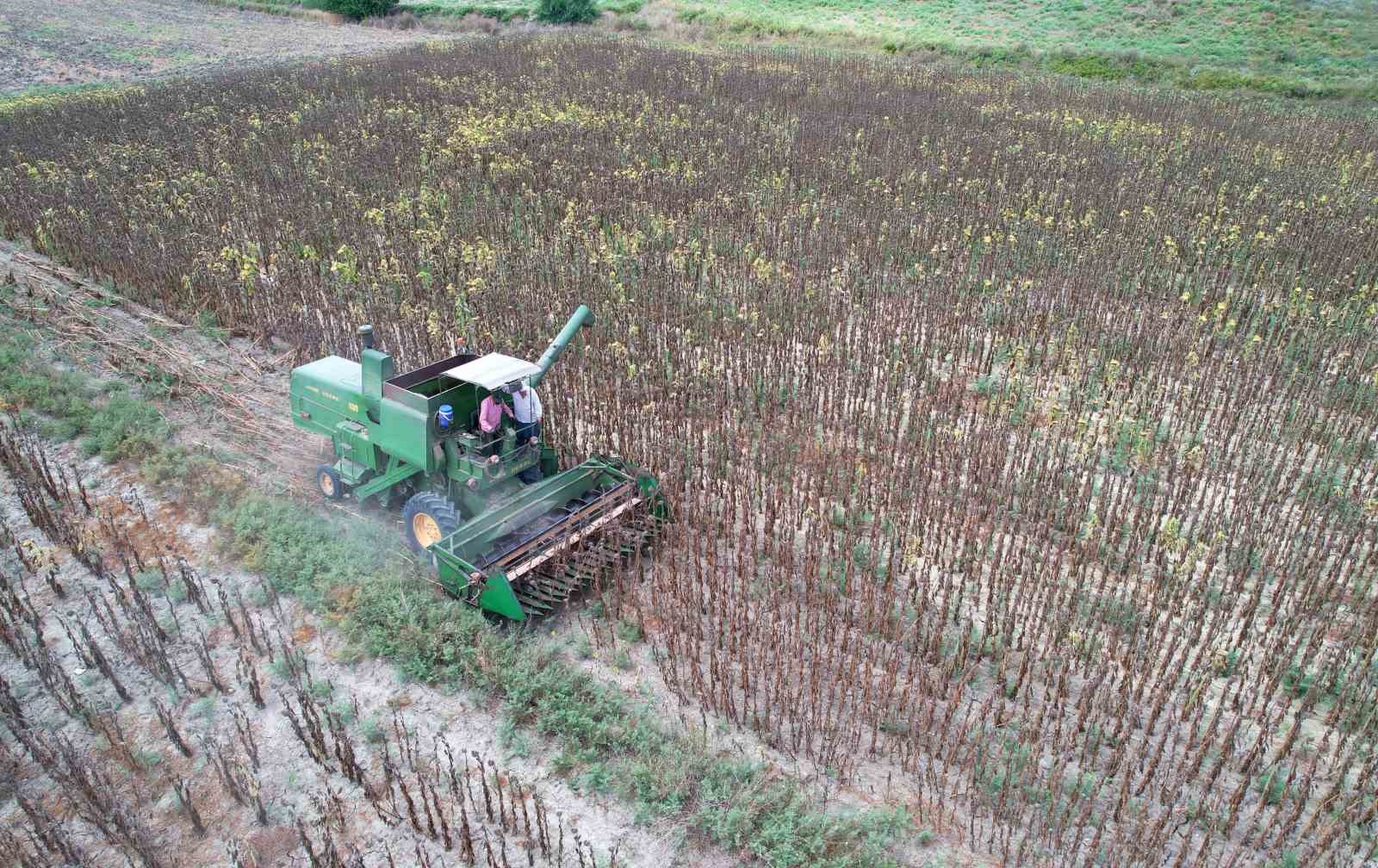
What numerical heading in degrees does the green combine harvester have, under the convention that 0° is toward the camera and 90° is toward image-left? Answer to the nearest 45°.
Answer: approximately 315°

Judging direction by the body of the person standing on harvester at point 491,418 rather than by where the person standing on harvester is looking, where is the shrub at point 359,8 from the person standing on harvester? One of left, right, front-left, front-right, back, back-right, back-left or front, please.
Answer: back-left

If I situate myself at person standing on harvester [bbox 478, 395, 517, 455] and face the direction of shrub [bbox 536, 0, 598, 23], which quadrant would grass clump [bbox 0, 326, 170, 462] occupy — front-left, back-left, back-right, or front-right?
front-left

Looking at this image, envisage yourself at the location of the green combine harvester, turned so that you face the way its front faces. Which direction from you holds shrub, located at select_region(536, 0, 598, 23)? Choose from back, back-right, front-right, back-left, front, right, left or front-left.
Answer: back-left

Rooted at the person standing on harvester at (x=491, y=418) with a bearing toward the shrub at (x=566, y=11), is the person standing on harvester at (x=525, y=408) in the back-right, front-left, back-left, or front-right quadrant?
front-right

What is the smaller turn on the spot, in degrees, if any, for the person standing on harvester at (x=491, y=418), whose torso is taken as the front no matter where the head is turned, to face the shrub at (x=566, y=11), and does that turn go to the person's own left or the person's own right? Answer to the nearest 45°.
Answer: approximately 135° to the person's own left

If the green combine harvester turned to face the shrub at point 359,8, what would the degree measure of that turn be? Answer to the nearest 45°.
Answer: approximately 135° to its left

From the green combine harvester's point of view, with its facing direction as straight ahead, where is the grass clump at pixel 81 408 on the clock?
The grass clump is roughly at 6 o'clock from the green combine harvester.

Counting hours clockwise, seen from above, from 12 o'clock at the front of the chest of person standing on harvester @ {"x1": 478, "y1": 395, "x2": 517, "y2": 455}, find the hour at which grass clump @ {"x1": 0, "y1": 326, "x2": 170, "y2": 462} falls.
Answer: The grass clump is roughly at 6 o'clock from the person standing on harvester.

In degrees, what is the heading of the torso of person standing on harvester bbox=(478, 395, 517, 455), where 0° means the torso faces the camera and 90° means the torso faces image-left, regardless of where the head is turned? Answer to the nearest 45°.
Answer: approximately 315°
